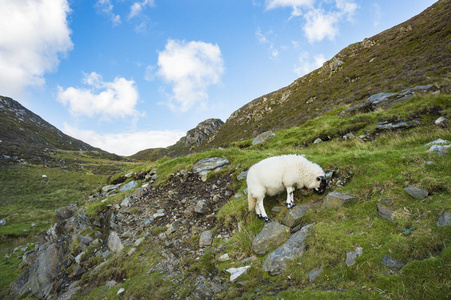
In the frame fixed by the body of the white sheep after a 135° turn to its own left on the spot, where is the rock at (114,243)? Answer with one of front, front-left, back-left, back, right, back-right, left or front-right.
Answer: front-left

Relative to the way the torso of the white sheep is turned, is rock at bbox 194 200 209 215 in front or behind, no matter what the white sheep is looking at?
behind

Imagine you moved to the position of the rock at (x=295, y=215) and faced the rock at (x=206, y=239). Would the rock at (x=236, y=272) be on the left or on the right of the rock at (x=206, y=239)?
left

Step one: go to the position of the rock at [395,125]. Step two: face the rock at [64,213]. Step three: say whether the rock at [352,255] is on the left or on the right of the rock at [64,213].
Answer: left

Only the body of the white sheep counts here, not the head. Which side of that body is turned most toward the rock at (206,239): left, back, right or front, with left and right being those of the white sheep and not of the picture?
back

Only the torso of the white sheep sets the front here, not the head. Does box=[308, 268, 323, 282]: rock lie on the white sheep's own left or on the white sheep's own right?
on the white sheep's own right

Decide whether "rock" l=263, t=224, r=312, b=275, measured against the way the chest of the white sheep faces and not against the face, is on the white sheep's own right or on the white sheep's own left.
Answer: on the white sheep's own right

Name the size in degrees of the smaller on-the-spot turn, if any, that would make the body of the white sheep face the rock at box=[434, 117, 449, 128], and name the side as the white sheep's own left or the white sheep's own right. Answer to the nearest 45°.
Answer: approximately 45° to the white sheep's own left

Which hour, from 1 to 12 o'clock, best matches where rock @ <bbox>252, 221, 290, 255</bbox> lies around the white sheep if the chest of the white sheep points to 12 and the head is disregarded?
The rock is roughly at 4 o'clock from the white sheep.

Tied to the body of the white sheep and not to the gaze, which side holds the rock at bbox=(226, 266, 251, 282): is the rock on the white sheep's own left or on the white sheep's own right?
on the white sheep's own right

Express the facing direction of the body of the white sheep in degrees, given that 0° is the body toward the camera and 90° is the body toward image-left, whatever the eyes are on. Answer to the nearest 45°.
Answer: approximately 270°

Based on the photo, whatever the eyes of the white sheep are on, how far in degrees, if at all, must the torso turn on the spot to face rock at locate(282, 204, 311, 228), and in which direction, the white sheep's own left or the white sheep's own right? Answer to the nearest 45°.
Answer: approximately 90° to the white sheep's own right
